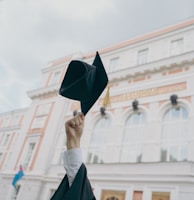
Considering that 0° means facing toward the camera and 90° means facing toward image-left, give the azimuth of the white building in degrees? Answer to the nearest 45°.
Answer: approximately 45°
